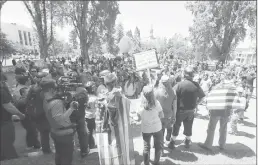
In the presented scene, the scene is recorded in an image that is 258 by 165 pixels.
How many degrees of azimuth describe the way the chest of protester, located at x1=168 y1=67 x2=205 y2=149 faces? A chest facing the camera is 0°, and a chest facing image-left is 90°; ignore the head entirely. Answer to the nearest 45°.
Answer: approximately 180°

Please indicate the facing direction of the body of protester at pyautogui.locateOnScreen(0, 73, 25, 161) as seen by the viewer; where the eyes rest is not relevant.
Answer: to the viewer's right

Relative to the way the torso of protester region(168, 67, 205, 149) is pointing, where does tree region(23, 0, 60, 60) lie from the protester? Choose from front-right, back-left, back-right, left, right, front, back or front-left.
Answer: front-left

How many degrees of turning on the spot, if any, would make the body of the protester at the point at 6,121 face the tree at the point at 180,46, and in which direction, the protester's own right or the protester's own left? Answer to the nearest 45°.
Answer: approximately 45° to the protester's own left

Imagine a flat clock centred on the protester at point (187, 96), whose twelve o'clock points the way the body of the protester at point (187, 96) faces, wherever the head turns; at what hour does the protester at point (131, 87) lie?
the protester at point (131, 87) is roughly at 11 o'clock from the protester at point (187, 96).

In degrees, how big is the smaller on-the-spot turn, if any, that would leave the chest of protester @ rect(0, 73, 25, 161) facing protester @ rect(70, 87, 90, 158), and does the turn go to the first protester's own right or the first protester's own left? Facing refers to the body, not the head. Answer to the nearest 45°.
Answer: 0° — they already face them
